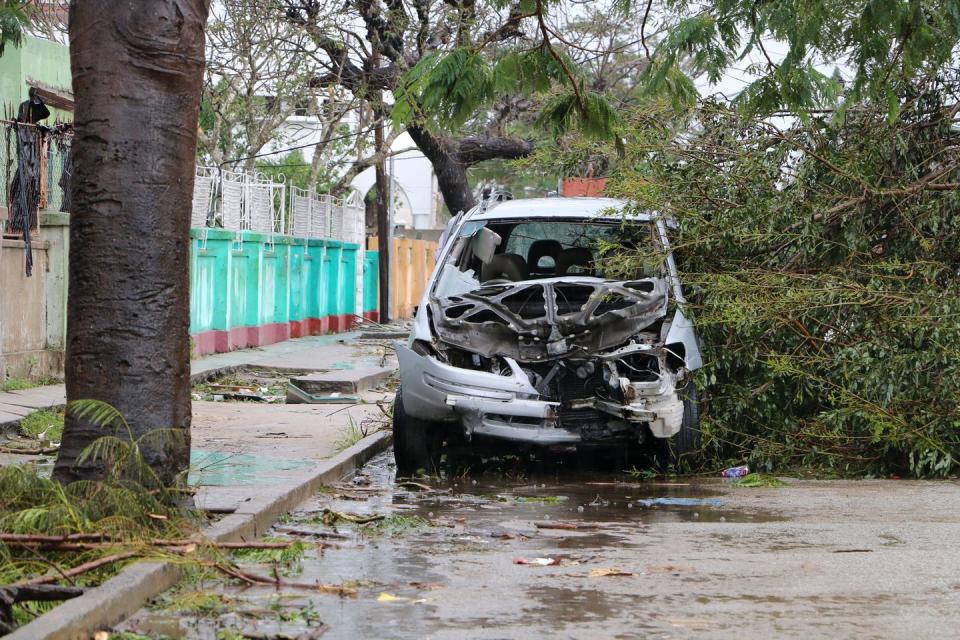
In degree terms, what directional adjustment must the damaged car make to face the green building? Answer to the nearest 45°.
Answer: approximately 135° to its right

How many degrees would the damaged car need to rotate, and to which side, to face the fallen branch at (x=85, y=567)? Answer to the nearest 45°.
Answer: approximately 45° to its right

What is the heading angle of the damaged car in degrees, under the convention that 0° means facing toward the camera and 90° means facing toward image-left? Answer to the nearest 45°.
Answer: approximately 0°

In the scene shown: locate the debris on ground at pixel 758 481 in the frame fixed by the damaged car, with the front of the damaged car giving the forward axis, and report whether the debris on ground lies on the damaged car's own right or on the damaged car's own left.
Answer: on the damaged car's own left

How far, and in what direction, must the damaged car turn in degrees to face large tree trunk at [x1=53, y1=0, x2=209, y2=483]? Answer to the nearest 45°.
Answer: approximately 45° to its right

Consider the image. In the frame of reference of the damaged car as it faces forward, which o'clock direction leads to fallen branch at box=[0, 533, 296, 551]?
The fallen branch is roughly at 1 o'clock from the damaged car.

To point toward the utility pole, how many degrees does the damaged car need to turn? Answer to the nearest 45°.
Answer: approximately 180°

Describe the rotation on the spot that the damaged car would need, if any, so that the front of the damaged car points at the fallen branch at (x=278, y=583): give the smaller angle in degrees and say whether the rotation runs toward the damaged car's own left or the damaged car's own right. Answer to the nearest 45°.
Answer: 0° — it already faces it

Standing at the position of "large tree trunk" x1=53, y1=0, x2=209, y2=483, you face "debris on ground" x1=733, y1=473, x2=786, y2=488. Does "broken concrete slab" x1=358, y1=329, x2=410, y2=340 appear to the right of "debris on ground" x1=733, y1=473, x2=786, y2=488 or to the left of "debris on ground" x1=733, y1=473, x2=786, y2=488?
left

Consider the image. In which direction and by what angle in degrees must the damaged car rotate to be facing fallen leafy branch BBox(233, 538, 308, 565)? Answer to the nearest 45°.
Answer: approximately 45° to its right

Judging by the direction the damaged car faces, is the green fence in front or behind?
behind

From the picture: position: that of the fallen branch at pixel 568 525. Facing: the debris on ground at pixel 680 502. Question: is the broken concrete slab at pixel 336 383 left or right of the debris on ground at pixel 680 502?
left

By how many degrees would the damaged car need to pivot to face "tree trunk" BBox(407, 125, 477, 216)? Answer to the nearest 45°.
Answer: approximately 180°

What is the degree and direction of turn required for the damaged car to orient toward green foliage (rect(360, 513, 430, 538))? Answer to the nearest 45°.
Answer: approximately 45° to its right

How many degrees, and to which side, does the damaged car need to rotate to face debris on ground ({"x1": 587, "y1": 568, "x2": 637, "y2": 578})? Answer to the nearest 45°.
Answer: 0° — it already faces it

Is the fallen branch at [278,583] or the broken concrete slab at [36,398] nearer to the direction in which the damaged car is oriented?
the fallen branch
